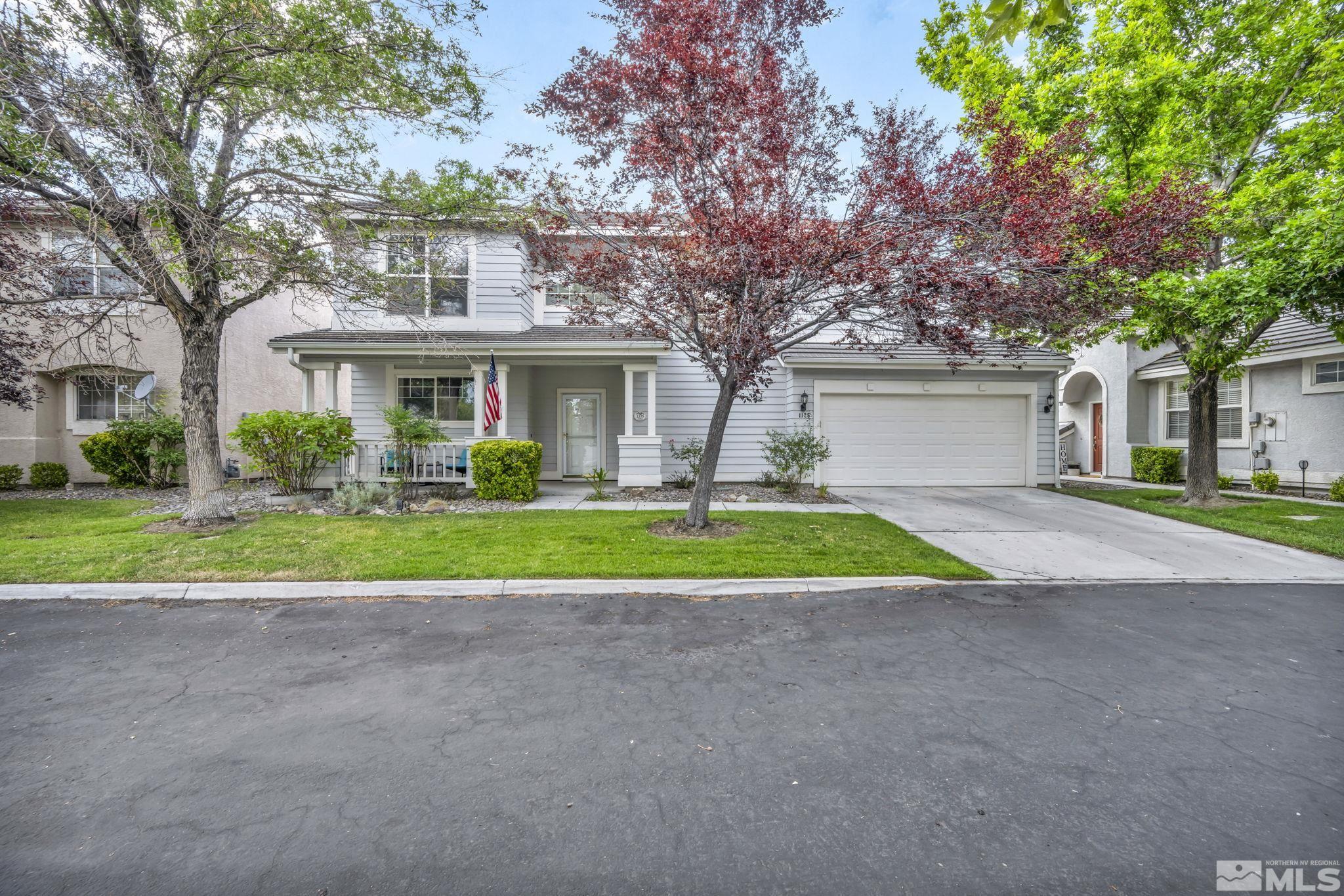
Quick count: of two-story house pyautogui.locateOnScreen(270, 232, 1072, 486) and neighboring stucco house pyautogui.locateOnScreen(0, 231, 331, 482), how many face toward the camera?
2

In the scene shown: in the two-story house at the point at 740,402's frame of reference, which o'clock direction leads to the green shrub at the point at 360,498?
The green shrub is roughly at 2 o'clock from the two-story house.

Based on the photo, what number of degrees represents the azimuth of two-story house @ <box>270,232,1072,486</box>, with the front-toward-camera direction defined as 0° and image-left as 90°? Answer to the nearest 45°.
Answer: approximately 0°

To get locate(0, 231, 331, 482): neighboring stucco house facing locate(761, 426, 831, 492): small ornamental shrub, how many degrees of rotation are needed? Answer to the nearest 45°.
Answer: approximately 45° to its left

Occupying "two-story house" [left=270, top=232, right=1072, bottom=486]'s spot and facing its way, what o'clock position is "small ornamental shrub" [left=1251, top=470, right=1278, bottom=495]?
The small ornamental shrub is roughly at 9 o'clock from the two-story house.

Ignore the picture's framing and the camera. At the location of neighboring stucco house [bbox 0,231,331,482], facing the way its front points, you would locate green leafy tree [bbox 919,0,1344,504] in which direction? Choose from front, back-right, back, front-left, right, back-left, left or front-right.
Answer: front-left

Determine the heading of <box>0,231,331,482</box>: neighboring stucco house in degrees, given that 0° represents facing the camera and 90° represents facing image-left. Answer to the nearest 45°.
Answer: approximately 0°

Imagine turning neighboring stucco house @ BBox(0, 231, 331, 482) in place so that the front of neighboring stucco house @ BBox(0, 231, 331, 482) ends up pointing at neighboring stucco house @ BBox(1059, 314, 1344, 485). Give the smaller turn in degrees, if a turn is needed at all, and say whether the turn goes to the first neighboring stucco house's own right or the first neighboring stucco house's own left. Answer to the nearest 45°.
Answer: approximately 45° to the first neighboring stucco house's own left

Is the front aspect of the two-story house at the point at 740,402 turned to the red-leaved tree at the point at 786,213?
yes

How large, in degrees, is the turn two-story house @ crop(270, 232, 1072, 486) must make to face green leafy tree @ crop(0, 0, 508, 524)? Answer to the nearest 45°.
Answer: approximately 45° to its right

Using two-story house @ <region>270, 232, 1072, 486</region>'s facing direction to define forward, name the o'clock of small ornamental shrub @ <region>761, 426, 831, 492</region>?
The small ornamental shrub is roughly at 11 o'clock from the two-story house.

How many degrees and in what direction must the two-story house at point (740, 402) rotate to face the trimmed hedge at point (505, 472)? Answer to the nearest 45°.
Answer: approximately 45° to its right

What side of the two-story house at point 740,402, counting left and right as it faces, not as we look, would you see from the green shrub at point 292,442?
right
